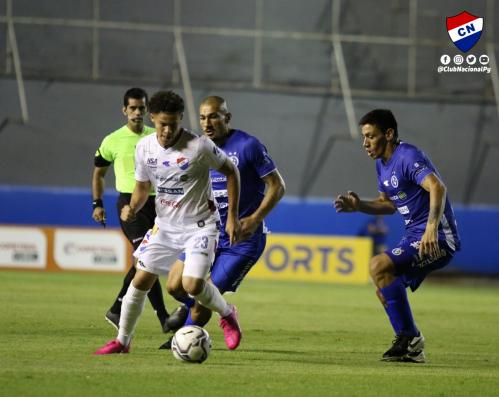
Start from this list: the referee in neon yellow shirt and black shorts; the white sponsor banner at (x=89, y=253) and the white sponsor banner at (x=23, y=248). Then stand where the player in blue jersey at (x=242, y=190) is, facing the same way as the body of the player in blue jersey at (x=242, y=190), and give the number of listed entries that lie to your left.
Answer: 0

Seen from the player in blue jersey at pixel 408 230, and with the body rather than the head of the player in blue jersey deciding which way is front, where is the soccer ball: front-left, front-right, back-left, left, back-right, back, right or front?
front

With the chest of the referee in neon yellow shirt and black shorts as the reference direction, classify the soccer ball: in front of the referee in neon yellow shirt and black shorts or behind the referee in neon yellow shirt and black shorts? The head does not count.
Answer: in front

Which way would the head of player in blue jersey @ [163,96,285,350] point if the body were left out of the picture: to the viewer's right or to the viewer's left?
to the viewer's left

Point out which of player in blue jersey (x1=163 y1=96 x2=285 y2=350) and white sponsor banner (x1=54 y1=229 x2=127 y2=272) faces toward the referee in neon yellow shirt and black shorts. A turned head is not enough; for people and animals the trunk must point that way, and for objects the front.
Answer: the white sponsor banner

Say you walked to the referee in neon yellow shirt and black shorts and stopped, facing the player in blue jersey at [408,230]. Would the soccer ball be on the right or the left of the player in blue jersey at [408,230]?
right

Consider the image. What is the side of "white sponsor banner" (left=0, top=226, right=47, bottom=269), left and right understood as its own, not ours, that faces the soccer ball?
front

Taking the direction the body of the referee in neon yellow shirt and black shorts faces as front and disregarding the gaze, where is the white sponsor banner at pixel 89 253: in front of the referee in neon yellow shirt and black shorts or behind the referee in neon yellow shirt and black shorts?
behind

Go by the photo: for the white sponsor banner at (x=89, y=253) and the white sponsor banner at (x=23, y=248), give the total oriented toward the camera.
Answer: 2

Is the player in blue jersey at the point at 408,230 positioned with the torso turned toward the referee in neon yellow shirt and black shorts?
no

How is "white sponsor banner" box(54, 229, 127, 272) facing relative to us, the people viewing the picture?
facing the viewer

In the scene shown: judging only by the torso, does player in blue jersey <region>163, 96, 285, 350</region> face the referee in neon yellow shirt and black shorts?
no

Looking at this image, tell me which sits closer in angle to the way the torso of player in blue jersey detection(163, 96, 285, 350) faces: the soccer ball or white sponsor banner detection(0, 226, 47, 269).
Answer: the soccer ball

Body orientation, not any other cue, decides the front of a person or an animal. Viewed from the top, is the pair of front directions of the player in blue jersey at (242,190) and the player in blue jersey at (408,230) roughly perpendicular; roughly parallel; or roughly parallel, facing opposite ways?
roughly parallel

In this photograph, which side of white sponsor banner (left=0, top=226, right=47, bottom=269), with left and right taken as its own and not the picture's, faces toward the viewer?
front

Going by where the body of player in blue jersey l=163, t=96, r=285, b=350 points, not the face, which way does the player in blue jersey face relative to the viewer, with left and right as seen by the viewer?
facing the viewer and to the left of the viewer

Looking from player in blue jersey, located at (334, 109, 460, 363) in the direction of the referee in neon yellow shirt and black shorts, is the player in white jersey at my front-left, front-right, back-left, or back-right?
front-left

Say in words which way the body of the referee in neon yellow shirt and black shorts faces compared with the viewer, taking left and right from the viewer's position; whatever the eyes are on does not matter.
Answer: facing the viewer and to the right of the viewer
